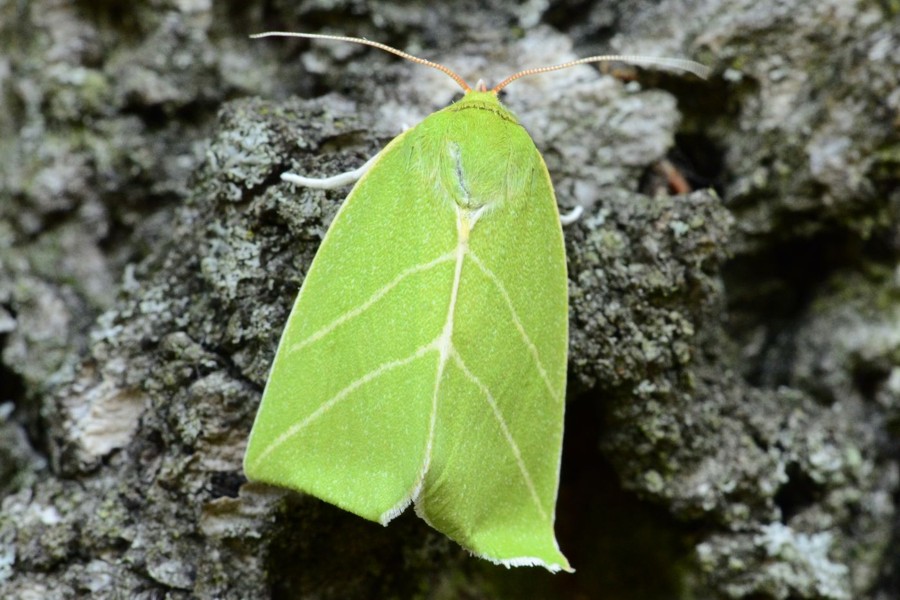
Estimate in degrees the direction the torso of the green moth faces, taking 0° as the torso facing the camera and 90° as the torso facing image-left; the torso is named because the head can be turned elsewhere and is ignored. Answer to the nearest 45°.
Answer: approximately 180°
